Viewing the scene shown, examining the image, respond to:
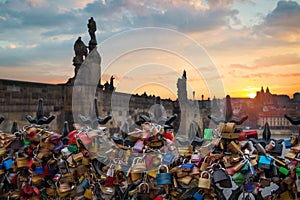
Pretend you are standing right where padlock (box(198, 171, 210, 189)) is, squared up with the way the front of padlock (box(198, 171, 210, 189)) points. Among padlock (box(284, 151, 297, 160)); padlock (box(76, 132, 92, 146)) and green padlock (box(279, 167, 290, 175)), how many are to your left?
2

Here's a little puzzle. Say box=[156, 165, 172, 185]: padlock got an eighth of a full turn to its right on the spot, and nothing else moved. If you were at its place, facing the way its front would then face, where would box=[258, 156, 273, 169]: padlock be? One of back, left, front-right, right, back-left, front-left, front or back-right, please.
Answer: back-left

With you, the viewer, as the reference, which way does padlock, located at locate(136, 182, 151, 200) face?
facing the viewer

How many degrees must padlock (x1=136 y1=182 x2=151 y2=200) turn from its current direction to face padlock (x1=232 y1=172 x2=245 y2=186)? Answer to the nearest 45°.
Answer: approximately 45° to its left

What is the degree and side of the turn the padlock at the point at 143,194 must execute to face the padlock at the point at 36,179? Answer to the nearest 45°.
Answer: approximately 135° to its right

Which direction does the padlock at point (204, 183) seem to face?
toward the camera

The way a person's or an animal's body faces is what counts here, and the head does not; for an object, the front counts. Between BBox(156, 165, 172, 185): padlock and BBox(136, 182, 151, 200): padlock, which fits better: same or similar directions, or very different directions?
same or similar directions

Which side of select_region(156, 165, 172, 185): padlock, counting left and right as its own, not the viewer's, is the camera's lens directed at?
front

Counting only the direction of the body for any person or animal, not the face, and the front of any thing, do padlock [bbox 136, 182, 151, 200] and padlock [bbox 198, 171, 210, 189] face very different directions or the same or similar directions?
same or similar directions

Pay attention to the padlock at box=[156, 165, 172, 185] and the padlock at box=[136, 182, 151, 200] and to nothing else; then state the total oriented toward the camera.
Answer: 2
